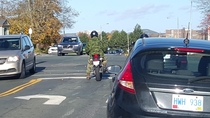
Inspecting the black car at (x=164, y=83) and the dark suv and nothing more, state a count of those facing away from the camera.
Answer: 1

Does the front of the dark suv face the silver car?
yes

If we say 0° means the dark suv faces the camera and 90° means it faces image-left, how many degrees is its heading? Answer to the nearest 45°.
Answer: approximately 0°

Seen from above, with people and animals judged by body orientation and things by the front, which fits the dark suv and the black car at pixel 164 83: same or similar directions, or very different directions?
very different directions

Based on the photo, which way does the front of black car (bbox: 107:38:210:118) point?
away from the camera
